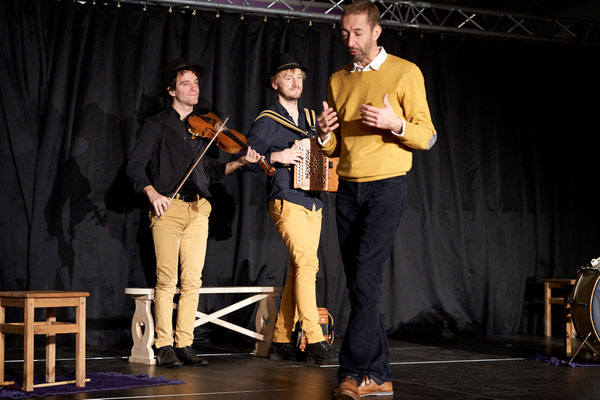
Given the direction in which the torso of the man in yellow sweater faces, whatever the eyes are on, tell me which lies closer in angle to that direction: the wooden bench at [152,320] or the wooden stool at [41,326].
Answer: the wooden stool

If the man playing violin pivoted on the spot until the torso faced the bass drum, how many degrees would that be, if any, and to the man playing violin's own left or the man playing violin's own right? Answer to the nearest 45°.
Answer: approximately 45° to the man playing violin's own left

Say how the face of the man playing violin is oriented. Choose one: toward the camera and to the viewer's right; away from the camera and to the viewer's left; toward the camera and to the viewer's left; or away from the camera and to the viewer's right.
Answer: toward the camera and to the viewer's right

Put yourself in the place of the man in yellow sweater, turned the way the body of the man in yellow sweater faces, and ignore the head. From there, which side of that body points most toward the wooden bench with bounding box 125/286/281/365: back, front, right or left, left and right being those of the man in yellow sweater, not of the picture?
right

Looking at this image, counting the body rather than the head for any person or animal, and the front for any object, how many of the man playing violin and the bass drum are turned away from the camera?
0

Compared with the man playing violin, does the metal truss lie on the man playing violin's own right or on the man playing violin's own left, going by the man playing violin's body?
on the man playing violin's own left

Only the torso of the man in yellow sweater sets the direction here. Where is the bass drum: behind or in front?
behind

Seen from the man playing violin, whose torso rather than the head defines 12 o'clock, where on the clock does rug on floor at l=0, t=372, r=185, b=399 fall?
The rug on floor is roughly at 2 o'clock from the man playing violin.

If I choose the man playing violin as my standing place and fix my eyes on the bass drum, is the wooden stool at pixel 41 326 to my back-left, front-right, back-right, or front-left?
back-right

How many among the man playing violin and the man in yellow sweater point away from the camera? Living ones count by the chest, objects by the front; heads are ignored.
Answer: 0
